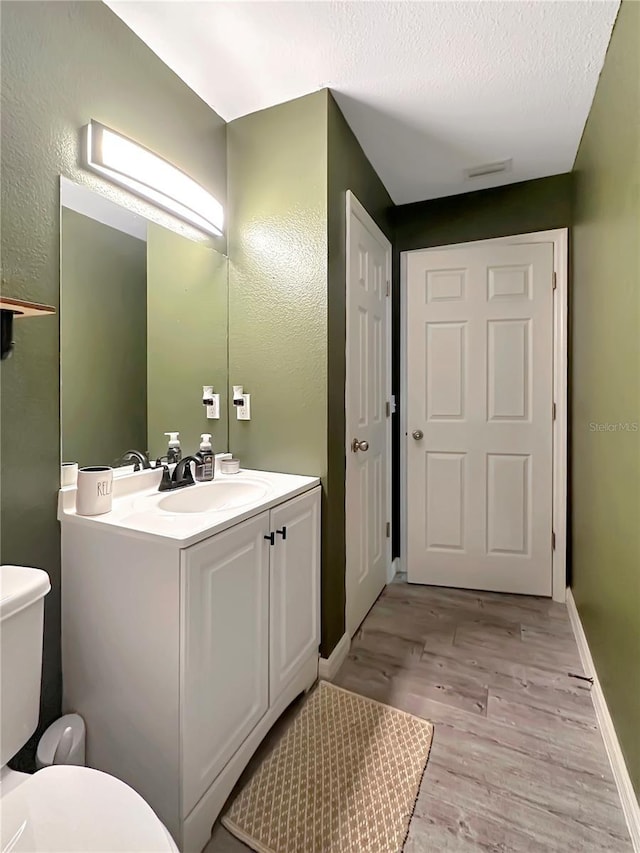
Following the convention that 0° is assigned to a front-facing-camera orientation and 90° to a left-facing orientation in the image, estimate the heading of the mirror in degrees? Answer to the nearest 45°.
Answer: approximately 315°

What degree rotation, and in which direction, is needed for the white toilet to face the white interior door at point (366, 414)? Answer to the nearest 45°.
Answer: approximately 90° to its left

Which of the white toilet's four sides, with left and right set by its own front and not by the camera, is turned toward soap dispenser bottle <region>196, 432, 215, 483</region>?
left

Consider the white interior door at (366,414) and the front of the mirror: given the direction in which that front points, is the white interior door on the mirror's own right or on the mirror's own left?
on the mirror's own left

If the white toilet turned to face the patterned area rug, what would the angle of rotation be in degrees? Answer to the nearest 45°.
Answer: approximately 45° to its left

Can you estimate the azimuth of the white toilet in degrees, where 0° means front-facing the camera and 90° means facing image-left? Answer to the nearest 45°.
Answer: approximately 315°
